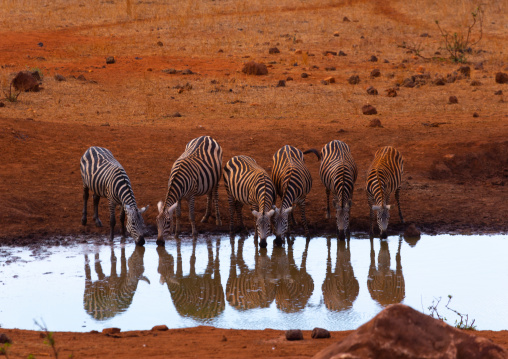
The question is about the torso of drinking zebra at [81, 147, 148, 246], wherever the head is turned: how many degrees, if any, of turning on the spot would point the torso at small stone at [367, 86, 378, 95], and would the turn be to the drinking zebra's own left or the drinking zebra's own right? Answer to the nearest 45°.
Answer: approximately 90° to the drinking zebra's own left

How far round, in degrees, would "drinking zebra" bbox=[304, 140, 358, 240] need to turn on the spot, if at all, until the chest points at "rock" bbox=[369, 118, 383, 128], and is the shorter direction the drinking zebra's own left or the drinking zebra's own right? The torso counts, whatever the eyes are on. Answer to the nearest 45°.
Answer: approximately 180°

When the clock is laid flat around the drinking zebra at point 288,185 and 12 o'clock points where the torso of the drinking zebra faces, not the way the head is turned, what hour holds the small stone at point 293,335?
The small stone is roughly at 12 o'clock from the drinking zebra.

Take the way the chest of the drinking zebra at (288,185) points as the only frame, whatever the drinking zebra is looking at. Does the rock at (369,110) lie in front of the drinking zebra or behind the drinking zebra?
behind

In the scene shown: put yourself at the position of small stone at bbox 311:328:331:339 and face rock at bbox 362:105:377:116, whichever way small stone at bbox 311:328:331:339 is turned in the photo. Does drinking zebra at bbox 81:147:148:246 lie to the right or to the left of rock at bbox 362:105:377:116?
left

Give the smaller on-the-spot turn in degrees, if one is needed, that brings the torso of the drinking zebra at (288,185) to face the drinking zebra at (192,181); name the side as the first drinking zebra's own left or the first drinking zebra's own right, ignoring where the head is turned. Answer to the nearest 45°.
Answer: approximately 90° to the first drinking zebra's own right

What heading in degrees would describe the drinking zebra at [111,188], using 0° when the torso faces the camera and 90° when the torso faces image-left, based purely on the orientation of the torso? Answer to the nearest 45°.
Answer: approximately 315°

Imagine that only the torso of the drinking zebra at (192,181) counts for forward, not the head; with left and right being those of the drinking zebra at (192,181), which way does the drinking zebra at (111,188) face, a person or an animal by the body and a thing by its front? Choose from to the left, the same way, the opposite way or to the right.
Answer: to the left

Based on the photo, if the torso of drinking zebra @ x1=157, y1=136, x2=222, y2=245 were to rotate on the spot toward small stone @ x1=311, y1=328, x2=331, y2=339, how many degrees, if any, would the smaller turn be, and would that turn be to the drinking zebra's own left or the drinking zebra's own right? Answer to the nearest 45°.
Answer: approximately 45° to the drinking zebra's own left

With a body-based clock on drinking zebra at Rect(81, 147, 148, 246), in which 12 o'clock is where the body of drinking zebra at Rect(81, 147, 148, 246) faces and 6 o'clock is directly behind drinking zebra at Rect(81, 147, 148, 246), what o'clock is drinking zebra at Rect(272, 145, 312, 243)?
drinking zebra at Rect(272, 145, 312, 243) is roughly at 11 o'clock from drinking zebra at Rect(81, 147, 148, 246).

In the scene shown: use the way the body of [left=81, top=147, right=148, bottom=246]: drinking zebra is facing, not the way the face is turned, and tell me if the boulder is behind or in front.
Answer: in front

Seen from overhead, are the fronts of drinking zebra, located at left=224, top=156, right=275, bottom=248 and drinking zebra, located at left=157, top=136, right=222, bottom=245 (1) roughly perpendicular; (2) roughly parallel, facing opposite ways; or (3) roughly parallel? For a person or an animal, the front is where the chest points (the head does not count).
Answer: roughly perpendicular

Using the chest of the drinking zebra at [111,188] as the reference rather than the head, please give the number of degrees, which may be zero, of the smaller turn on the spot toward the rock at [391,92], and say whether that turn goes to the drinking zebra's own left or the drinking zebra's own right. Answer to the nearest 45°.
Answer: approximately 90° to the drinking zebra's own left

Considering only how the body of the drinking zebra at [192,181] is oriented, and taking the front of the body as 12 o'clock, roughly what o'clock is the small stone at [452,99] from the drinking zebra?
The small stone is roughly at 6 o'clock from the drinking zebra.

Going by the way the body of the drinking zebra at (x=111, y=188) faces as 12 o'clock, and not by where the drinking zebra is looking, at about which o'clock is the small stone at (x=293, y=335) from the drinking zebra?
The small stone is roughly at 1 o'clock from the drinking zebra.

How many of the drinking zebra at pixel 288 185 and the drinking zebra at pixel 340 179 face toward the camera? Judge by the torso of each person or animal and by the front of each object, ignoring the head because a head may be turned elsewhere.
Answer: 2
